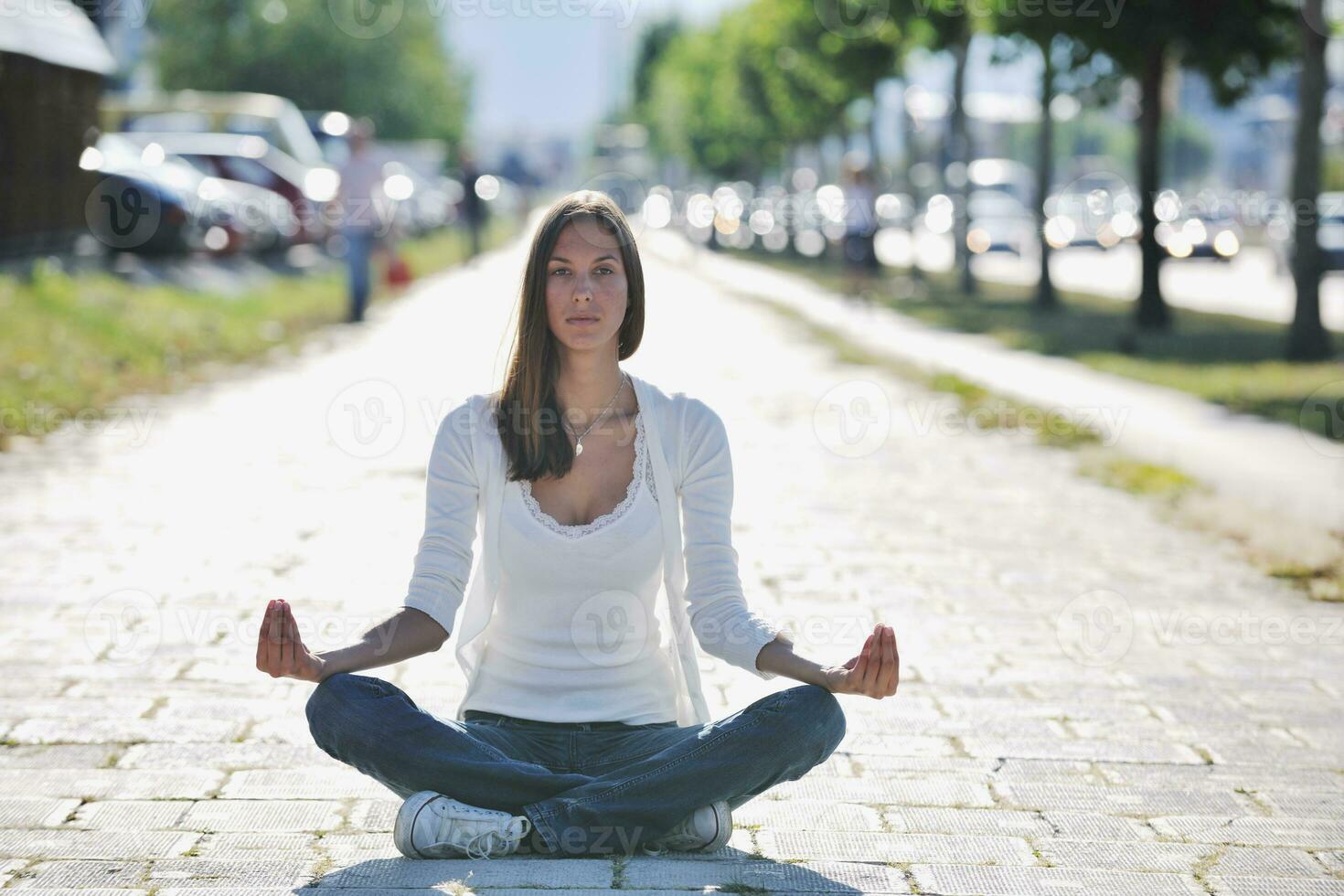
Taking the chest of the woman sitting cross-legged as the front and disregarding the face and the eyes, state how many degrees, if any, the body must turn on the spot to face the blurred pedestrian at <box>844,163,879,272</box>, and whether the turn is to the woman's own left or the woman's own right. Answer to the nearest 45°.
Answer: approximately 180°

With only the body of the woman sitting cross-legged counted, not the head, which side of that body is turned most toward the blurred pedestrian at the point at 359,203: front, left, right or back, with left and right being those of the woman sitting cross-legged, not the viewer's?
back

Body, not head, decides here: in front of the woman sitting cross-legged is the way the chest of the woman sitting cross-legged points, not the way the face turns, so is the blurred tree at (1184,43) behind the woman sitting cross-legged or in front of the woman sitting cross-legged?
behind
